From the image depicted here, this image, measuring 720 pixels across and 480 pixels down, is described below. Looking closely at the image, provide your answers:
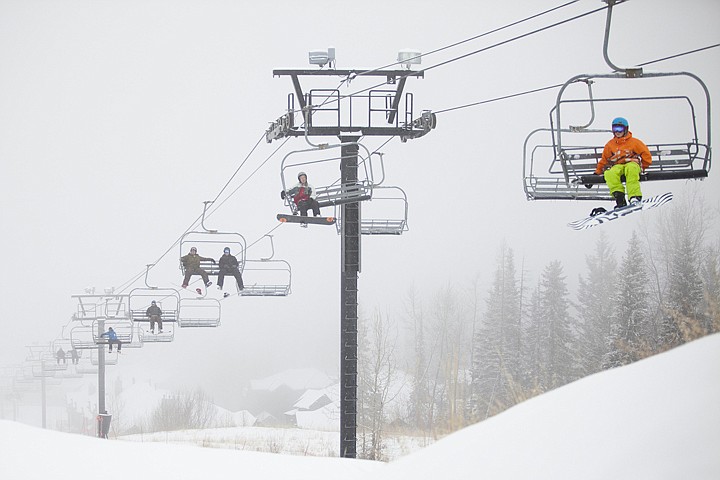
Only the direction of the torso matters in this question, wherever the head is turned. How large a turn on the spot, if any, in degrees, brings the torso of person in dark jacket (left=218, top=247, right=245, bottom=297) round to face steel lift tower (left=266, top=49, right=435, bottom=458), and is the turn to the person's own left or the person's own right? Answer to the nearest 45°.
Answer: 0° — they already face it

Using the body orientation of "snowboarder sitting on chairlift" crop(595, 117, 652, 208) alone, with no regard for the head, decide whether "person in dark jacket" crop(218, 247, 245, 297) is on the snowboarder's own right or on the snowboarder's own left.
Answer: on the snowboarder's own right

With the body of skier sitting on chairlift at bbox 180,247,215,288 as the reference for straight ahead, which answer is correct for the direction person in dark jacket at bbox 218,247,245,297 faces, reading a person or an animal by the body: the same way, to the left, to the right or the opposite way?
the same way

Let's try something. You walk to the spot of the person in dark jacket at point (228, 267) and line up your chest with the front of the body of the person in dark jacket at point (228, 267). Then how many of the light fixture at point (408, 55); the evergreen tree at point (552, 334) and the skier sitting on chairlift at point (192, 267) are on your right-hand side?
1

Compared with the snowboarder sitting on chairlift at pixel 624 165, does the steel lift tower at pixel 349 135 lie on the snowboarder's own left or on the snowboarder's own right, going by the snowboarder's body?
on the snowboarder's own right

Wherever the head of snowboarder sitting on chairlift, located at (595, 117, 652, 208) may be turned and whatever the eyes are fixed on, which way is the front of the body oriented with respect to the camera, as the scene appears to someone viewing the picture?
toward the camera

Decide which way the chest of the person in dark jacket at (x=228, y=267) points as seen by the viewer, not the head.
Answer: toward the camera

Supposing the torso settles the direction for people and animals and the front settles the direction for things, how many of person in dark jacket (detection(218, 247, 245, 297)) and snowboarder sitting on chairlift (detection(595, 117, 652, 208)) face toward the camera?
2

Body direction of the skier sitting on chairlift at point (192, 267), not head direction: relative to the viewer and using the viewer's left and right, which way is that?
facing the viewer

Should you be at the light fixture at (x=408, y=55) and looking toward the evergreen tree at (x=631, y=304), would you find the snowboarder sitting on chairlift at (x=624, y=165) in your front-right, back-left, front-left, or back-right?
back-right

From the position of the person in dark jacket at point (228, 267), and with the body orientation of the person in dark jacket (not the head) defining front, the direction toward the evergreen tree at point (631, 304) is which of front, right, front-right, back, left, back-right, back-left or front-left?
back-left

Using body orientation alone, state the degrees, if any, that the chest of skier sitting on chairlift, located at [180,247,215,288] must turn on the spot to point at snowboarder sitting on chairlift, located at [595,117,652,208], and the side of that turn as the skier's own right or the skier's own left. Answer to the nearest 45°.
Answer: approximately 45° to the skier's own left

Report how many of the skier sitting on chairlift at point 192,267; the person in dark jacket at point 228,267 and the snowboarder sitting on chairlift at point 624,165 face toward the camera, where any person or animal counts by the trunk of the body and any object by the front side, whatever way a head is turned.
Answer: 3

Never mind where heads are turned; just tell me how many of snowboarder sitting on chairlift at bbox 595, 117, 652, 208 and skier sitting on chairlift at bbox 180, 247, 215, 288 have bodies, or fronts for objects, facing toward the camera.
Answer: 2
